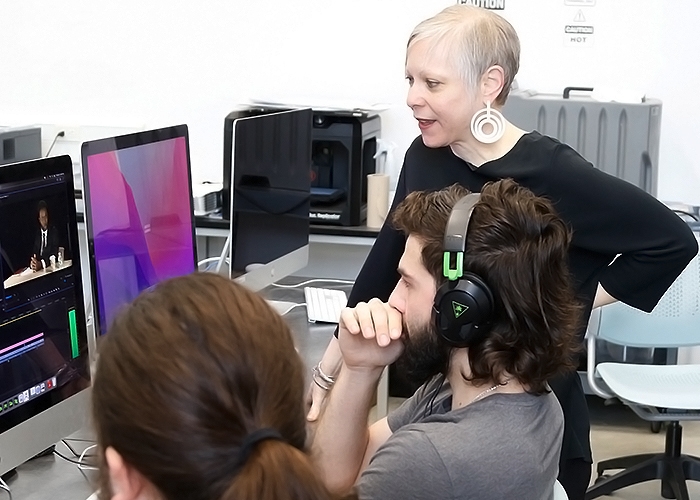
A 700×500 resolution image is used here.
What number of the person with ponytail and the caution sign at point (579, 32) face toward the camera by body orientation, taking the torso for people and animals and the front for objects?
1

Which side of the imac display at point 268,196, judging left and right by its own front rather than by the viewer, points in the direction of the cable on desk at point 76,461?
right

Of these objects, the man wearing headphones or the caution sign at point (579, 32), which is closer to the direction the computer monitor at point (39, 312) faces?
the man wearing headphones

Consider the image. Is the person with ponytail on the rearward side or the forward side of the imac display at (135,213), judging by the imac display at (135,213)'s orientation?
on the forward side

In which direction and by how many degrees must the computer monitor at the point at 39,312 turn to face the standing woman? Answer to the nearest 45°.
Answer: approximately 45° to its left

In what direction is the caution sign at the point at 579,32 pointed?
toward the camera

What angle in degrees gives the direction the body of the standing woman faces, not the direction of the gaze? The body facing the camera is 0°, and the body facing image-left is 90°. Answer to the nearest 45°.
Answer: approximately 45°

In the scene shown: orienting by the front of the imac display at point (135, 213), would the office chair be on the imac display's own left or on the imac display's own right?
on the imac display's own left

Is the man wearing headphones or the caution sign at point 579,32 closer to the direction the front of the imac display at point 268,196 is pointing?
the man wearing headphones

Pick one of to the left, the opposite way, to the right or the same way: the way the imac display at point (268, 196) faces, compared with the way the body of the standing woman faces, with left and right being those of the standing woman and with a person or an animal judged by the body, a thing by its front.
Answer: to the left

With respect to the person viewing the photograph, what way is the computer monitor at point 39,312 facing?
facing the viewer and to the right of the viewer

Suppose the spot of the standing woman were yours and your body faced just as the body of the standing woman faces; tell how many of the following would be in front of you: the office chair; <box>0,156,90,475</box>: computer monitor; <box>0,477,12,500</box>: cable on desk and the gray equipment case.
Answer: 2

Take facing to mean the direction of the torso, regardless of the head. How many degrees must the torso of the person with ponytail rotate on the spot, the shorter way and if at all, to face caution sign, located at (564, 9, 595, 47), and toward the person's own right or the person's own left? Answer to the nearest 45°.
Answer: approximately 90° to the person's own right

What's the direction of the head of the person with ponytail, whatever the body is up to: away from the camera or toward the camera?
away from the camera

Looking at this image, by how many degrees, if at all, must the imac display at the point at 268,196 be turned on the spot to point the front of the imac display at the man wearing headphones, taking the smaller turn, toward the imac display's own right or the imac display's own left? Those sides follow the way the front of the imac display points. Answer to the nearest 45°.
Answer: approximately 45° to the imac display's own right

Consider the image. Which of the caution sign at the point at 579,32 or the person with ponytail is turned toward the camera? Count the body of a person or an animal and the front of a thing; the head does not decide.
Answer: the caution sign
